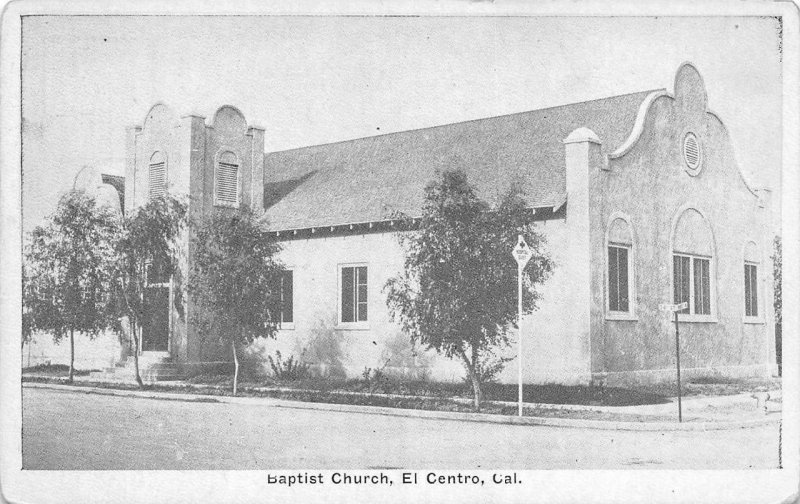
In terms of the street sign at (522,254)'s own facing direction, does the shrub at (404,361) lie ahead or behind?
behind

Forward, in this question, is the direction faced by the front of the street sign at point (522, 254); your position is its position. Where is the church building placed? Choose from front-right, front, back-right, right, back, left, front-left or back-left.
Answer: back

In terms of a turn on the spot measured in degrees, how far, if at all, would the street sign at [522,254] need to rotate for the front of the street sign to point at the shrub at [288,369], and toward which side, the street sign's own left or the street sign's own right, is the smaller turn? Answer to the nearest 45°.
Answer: approximately 135° to the street sign's own right

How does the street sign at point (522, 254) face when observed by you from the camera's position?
facing the viewer

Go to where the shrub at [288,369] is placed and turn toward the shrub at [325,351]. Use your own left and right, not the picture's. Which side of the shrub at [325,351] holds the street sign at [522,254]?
right
